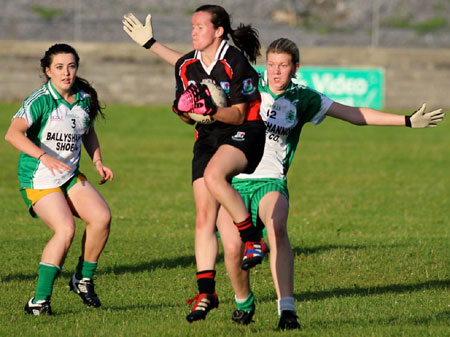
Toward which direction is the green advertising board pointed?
toward the camera

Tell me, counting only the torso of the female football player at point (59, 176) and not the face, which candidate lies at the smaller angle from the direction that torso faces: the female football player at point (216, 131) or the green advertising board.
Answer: the female football player

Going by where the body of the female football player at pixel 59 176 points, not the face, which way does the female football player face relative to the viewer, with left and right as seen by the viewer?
facing the viewer and to the right of the viewer

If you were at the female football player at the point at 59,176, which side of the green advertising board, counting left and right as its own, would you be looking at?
front

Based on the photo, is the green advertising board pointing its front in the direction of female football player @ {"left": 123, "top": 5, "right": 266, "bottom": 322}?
yes

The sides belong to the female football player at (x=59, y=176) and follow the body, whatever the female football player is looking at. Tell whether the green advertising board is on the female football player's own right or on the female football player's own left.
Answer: on the female football player's own left

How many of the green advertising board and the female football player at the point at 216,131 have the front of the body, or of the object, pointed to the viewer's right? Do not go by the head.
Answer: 0

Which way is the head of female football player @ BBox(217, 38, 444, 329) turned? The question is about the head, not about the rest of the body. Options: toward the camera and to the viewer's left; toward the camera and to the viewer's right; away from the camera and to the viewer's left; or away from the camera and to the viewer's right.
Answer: toward the camera and to the viewer's left

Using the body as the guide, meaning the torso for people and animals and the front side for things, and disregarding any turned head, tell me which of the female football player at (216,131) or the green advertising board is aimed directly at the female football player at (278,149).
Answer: the green advertising board

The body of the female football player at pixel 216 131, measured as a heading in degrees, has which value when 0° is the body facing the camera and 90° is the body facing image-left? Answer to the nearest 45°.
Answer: approximately 45°
